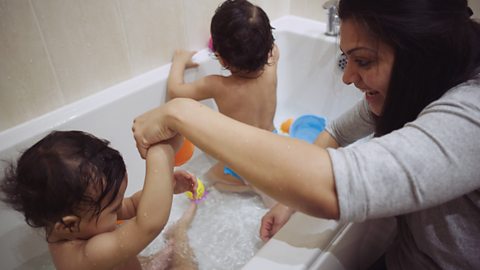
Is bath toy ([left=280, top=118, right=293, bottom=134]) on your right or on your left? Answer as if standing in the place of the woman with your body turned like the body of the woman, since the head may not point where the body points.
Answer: on your right

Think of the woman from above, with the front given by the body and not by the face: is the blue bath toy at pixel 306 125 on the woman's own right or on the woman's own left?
on the woman's own right

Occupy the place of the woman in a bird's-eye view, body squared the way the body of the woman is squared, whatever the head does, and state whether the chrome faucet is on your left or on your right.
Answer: on your right

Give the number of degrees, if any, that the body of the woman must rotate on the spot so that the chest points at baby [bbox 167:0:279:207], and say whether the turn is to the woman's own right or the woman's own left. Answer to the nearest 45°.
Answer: approximately 45° to the woman's own right

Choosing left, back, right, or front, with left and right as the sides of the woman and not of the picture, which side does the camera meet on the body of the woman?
left

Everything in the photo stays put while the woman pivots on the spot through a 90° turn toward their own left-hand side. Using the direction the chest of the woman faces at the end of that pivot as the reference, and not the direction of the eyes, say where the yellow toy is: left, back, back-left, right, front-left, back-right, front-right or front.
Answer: back-right
